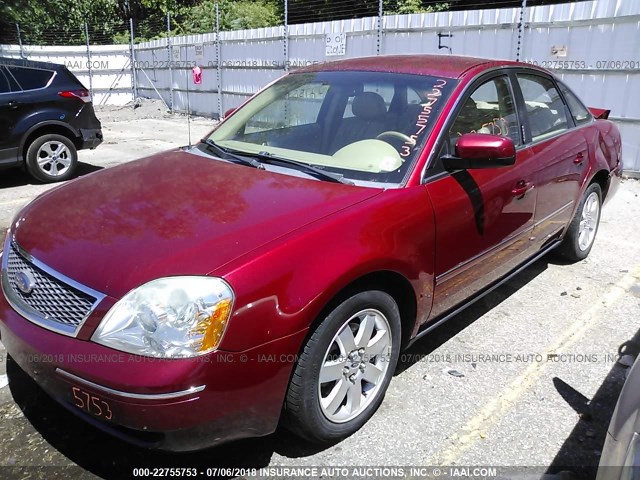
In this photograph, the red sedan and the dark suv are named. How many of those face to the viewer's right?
0

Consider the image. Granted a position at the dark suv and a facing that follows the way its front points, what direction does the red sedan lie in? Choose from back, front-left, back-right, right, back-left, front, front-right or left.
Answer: left

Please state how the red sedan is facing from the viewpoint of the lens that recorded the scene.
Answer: facing the viewer and to the left of the viewer

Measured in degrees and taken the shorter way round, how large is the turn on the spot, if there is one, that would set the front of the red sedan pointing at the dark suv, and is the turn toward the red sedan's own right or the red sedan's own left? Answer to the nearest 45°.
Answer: approximately 90° to the red sedan's own right

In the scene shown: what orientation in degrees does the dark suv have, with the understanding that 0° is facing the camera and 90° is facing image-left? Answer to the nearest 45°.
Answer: approximately 90°
